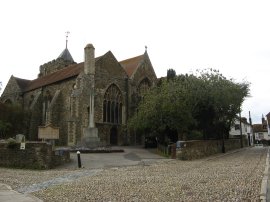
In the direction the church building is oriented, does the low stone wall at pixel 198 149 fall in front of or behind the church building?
in front

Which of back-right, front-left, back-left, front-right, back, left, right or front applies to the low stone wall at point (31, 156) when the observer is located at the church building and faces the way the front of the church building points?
front-right

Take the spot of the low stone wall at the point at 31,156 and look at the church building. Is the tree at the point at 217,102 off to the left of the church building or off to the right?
right

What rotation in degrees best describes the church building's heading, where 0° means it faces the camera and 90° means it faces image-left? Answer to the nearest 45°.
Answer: approximately 315°

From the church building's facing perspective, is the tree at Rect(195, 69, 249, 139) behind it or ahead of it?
ahead
